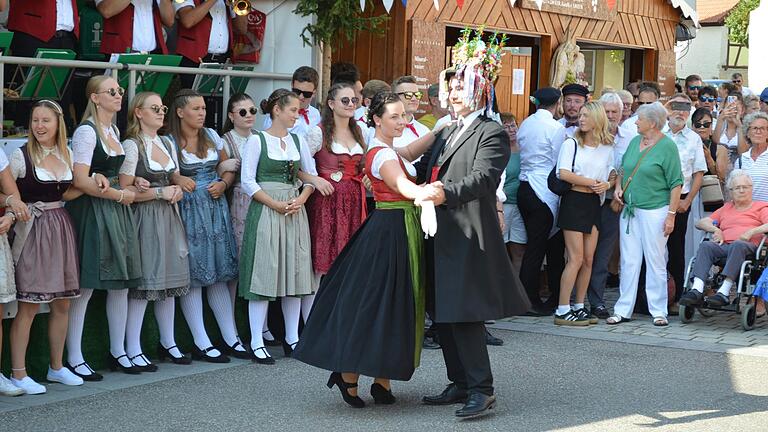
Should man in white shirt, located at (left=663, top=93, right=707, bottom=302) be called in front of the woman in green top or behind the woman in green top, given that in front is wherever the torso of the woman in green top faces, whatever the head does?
behind

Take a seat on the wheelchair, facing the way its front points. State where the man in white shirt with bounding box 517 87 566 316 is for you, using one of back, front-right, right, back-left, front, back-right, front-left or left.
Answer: front-right

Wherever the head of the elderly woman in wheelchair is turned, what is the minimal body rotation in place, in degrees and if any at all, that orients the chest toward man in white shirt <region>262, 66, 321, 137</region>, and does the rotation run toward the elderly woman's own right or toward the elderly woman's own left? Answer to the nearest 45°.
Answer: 0° — they already face them

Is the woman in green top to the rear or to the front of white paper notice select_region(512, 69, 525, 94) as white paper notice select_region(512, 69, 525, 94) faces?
to the front

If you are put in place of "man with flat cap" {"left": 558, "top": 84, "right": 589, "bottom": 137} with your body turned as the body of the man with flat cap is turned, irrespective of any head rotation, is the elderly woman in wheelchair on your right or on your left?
on your left

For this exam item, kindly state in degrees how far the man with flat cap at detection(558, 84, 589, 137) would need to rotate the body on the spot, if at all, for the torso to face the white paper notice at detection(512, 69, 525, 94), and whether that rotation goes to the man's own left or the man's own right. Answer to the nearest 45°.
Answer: approximately 135° to the man's own right

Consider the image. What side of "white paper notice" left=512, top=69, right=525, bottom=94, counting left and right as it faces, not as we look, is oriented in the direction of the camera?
front

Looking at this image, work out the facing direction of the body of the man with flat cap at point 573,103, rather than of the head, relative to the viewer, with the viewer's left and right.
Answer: facing the viewer and to the left of the viewer
